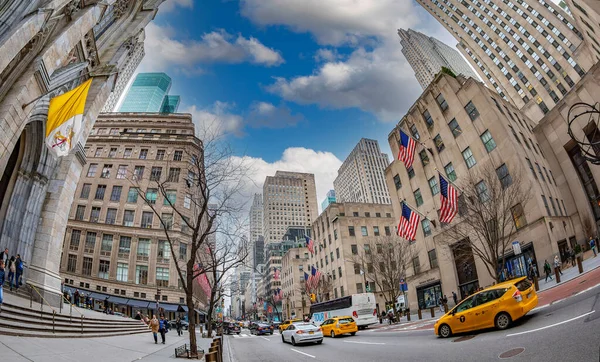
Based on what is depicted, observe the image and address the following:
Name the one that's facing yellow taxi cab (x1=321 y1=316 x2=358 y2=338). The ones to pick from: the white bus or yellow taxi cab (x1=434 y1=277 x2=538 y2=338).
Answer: yellow taxi cab (x1=434 y1=277 x2=538 y2=338)

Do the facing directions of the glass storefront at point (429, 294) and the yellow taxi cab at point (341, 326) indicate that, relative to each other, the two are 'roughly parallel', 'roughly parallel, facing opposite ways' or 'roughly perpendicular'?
roughly perpendicular

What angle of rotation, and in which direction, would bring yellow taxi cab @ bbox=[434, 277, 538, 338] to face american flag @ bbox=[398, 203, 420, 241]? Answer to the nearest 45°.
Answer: approximately 45° to its right

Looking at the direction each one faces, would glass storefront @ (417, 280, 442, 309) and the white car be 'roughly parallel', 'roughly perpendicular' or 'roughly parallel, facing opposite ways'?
roughly perpendicular

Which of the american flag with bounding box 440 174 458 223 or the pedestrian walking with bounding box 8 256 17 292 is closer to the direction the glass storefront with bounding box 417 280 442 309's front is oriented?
the pedestrian walking

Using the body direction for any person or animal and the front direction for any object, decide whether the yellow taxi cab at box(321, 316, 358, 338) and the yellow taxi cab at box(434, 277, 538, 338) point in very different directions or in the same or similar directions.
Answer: same or similar directions

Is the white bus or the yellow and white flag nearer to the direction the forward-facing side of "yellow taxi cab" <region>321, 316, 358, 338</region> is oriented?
the white bus

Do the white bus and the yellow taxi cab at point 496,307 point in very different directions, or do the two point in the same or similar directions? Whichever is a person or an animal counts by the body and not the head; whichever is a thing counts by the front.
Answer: same or similar directions

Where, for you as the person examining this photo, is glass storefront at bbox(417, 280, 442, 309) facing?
facing the viewer and to the left of the viewer

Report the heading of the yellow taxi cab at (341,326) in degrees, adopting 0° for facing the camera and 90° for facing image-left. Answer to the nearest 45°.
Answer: approximately 135°

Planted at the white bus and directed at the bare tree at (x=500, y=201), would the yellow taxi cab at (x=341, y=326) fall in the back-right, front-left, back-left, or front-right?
front-right

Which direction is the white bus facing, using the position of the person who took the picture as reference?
facing away from the viewer and to the left of the viewer

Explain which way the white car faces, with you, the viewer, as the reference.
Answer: facing away from the viewer and to the left of the viewer

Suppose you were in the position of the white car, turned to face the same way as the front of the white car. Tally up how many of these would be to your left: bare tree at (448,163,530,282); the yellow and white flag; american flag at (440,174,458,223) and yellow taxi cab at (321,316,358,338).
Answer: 1
